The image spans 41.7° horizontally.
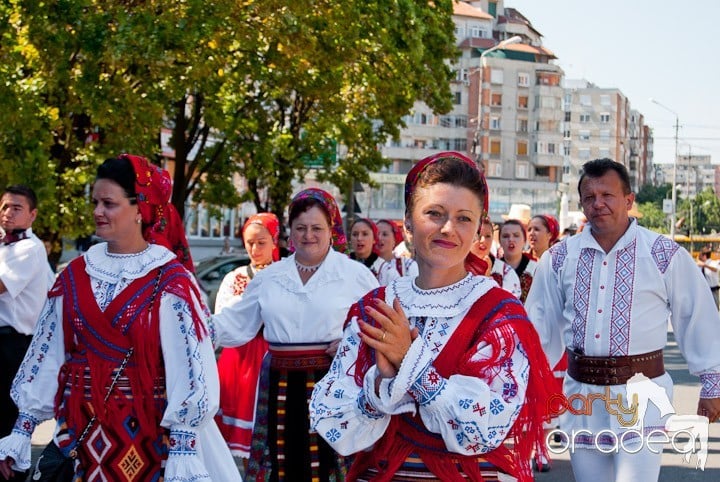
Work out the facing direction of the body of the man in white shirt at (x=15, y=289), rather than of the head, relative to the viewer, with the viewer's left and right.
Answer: facing the viewer and to the left of the viewer

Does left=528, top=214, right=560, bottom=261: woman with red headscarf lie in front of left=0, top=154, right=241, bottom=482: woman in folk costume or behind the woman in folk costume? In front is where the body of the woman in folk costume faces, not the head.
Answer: behind

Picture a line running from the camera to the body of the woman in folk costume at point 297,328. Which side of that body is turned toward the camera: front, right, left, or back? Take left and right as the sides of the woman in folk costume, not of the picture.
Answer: front

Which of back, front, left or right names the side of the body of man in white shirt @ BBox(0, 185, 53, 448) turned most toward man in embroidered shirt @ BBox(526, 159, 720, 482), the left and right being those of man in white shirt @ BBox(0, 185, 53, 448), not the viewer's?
left

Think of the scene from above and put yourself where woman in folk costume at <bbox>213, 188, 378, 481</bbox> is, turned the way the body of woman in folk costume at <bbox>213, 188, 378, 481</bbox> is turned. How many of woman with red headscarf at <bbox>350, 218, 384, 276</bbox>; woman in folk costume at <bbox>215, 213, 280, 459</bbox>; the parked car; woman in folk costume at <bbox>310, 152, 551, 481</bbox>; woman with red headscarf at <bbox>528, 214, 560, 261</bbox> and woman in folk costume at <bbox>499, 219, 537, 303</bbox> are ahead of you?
1

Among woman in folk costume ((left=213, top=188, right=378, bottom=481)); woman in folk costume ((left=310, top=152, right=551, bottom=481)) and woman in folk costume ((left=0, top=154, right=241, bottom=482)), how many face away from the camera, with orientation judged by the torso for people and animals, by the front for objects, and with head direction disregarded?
0

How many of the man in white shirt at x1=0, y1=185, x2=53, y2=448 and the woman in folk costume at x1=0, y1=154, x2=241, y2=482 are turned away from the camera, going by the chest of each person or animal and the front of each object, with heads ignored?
0

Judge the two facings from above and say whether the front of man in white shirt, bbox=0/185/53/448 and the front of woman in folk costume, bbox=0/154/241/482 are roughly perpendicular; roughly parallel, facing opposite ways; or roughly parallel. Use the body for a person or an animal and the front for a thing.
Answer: roughly parallel

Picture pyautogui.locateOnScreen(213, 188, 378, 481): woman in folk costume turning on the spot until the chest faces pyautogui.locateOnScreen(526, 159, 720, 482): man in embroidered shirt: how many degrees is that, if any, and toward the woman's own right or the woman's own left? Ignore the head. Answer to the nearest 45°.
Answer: approximately 45° to the woman's own left
